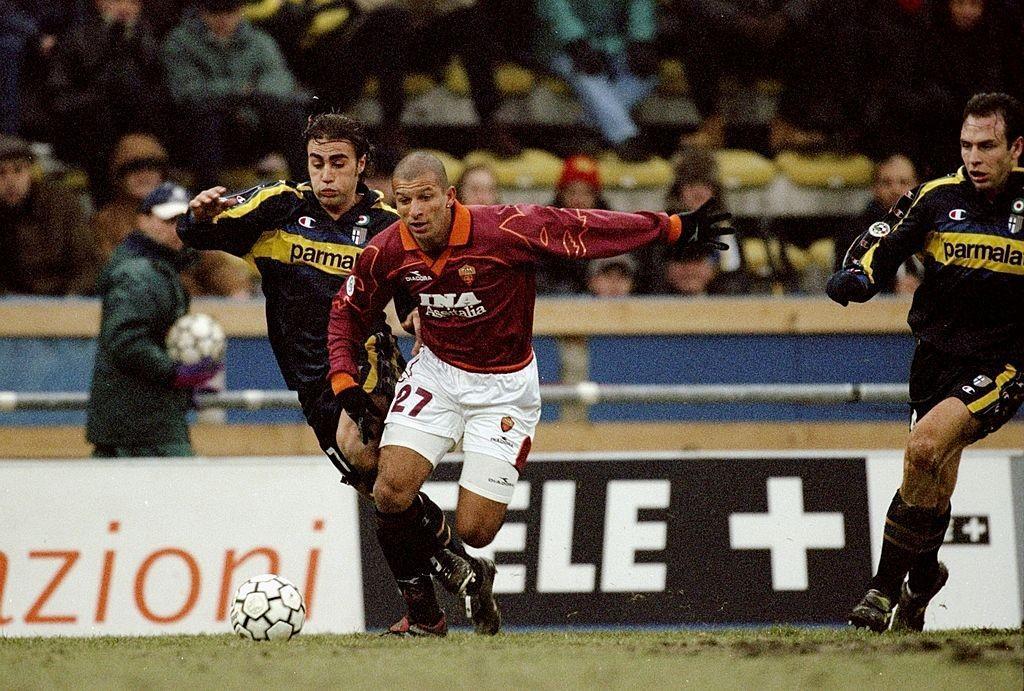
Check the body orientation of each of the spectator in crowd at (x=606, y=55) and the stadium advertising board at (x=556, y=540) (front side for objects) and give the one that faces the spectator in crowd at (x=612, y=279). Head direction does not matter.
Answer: the spectator in crowd at (x=606, y=55)

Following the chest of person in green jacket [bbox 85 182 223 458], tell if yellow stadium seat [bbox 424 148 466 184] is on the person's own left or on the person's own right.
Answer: on the person's own left

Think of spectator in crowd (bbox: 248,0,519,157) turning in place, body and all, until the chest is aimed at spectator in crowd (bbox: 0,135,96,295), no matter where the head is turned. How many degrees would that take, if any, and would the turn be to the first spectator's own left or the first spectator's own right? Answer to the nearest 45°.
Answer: approximately 45° to the first spectator's own right

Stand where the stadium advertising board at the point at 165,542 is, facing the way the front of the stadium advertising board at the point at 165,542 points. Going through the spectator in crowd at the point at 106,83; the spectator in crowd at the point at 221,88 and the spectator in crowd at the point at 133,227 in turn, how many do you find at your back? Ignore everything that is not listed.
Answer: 3

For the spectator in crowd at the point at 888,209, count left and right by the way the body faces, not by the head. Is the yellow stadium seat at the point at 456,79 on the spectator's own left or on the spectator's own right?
on the spectator's own right

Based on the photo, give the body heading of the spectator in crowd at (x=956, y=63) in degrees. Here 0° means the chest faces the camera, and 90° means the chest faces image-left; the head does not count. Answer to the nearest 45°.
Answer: approximately 0°

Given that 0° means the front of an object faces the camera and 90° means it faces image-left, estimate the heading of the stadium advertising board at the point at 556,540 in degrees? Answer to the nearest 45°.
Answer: approximately 0°

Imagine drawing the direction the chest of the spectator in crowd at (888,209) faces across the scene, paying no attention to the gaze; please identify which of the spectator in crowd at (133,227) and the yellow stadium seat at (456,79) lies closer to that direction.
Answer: the spectator in crowd
